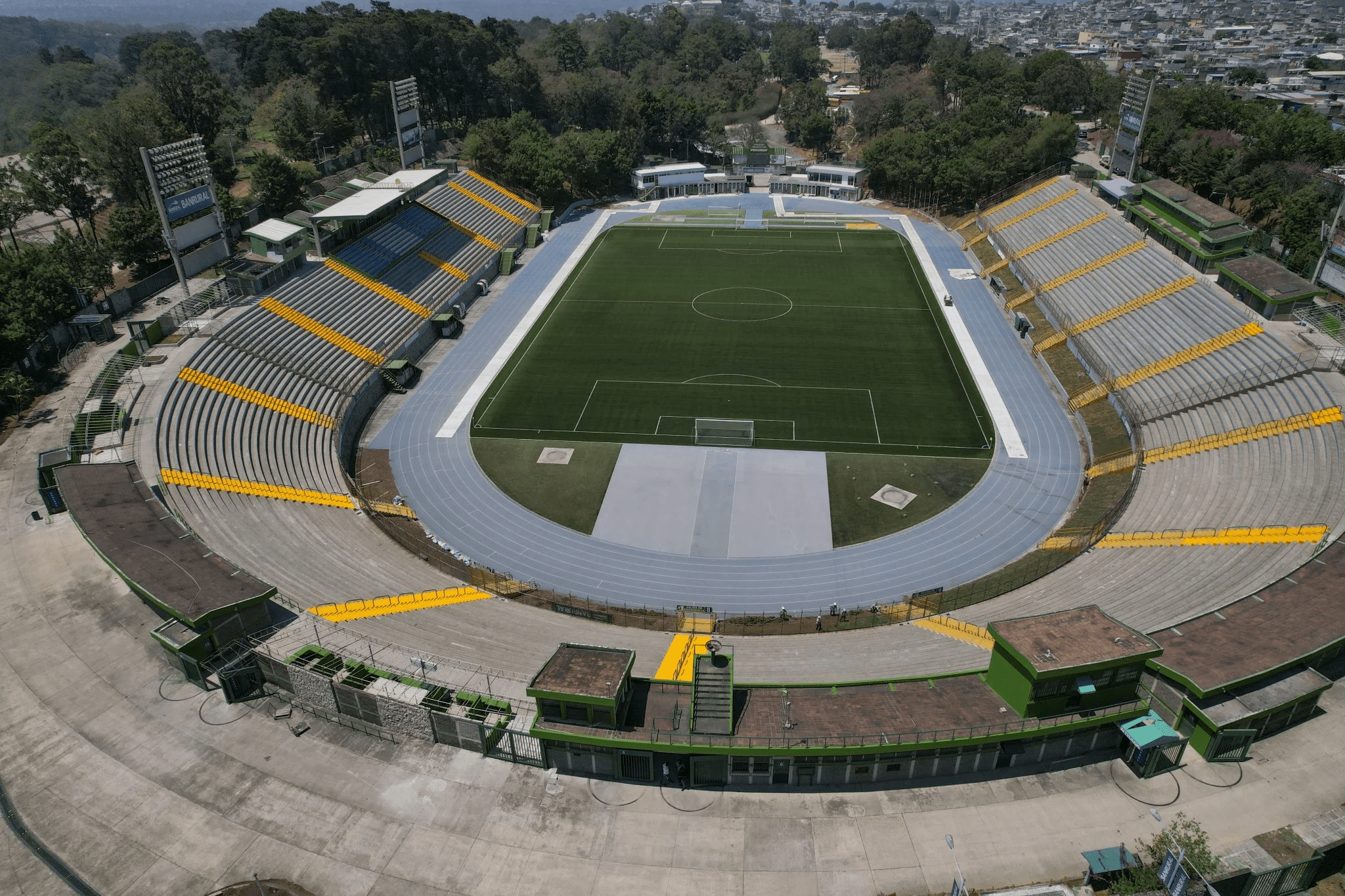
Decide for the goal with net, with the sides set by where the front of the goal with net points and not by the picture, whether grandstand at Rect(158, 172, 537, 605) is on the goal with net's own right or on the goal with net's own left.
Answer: on the goal with net's own left

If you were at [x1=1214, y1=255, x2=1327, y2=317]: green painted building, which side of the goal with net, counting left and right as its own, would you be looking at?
right

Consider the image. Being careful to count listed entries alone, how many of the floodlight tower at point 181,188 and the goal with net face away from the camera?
1

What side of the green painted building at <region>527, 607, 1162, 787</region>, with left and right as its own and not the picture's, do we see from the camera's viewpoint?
front

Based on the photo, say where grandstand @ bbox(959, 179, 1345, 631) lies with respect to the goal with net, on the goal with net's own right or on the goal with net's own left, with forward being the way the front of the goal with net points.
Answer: on the goal with net's own right

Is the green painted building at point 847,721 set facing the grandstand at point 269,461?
no

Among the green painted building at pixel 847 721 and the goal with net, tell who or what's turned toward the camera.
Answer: the green painted building

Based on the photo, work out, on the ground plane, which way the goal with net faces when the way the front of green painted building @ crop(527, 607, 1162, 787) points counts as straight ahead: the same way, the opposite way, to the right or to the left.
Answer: the opposite way

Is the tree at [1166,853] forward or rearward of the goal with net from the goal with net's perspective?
rearward

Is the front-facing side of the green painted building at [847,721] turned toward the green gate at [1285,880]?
no

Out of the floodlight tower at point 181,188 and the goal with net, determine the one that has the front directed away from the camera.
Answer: the goal with net

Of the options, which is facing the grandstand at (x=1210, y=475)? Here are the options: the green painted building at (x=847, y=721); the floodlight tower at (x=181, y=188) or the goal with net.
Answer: the floodlight tower

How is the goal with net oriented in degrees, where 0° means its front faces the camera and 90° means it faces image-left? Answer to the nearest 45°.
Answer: approximately 180°

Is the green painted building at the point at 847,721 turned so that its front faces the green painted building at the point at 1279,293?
no

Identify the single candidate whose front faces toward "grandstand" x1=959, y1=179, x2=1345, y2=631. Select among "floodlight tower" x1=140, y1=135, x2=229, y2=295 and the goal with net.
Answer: the floodlight tower

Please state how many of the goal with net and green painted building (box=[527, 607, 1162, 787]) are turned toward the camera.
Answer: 1

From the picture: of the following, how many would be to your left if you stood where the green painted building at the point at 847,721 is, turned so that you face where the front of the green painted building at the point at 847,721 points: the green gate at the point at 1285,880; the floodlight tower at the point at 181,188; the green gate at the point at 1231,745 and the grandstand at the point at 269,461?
2

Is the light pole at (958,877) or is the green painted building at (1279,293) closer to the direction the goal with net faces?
the green painted building

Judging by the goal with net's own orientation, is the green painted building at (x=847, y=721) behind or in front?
behind
